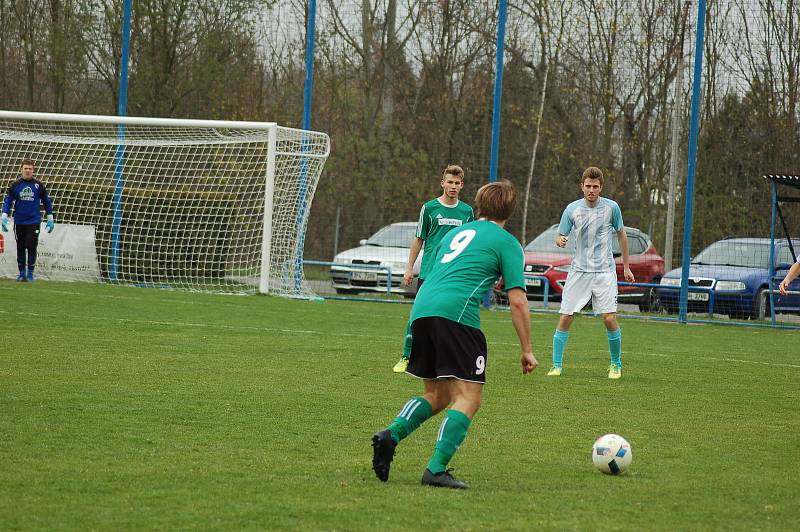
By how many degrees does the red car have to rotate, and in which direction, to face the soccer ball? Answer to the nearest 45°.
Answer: approximately 45° to its left

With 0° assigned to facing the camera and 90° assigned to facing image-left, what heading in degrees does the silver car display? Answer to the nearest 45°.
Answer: approximately 45°

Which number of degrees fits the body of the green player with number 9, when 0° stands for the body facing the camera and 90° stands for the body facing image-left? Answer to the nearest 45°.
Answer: approximately 225°

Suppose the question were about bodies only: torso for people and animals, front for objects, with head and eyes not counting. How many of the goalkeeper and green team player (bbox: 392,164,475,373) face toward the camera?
2

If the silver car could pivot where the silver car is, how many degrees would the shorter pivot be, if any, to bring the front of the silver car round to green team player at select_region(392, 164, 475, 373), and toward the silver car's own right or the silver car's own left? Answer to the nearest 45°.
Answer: approximately 45° to the silver car's own left

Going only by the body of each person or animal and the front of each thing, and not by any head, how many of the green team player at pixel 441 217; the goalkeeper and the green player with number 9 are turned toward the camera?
2
